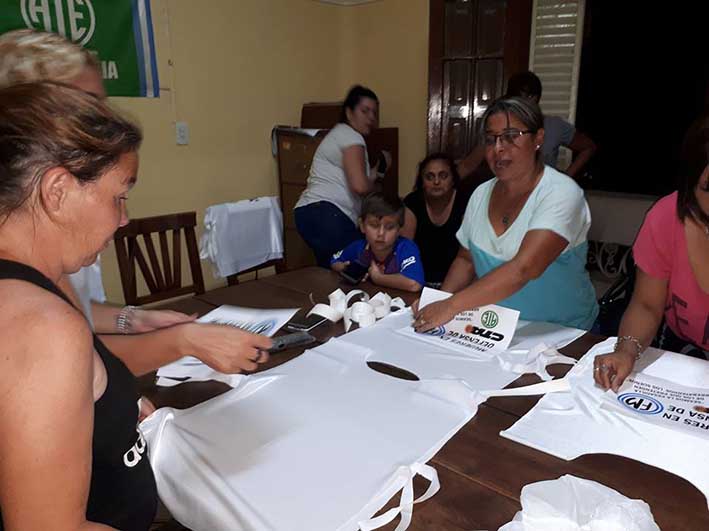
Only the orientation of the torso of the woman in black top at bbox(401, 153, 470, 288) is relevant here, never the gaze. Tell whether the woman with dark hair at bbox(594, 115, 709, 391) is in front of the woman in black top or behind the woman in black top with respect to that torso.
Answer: in front

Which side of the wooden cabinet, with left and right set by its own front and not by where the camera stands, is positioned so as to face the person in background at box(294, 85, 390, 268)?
front

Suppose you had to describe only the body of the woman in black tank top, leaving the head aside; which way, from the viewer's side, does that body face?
to the viewer's right

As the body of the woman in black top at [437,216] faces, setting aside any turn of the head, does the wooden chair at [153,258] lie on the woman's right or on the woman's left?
on the woman's right

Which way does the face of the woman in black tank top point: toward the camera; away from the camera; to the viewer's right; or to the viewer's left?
to the viewer's right

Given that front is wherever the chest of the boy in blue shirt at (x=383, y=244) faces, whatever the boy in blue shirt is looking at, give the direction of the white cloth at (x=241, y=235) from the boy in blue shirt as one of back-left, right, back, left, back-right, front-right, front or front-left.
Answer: back-right

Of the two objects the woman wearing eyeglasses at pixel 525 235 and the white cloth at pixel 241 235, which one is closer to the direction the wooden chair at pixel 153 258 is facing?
the woman wearing eyeglasses
